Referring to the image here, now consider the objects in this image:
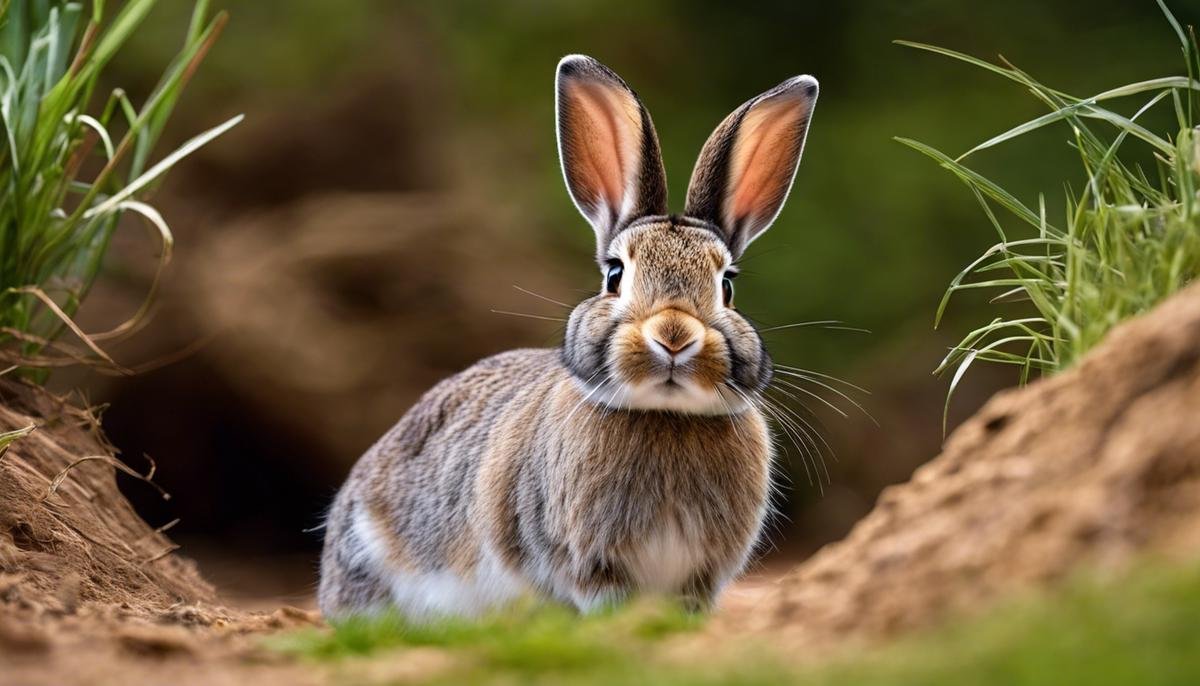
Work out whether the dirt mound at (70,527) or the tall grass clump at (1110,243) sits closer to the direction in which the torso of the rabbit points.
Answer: the tall grass clump

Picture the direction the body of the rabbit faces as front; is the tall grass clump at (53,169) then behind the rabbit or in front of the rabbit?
behind

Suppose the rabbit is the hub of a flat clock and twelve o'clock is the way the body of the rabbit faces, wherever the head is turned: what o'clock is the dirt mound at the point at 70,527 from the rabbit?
The dirt mound is roughly at 5 o'clock from the rabbit.

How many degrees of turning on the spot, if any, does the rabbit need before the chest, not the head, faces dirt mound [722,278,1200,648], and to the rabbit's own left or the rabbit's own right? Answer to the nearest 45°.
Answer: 0° — it already faces it

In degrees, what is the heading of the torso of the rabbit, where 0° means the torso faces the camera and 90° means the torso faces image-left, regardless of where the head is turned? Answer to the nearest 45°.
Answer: approximately 315°
